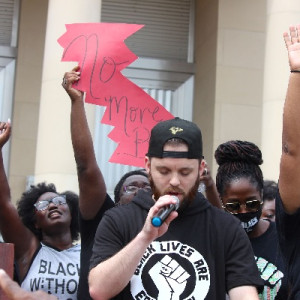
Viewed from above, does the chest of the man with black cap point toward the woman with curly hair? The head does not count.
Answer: no

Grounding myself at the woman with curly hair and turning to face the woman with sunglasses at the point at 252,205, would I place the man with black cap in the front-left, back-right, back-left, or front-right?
front-right

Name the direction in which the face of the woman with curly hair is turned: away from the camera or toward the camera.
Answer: toward the camera

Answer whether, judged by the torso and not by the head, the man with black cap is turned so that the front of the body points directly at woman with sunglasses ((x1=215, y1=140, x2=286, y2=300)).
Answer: no

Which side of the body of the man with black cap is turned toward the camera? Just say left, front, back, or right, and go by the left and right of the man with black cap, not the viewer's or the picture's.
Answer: front

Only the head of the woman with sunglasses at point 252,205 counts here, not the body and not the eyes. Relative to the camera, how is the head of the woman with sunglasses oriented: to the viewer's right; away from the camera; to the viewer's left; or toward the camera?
toward the camera

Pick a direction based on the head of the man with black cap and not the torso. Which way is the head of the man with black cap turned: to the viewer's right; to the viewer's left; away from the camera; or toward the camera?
toward the camera
